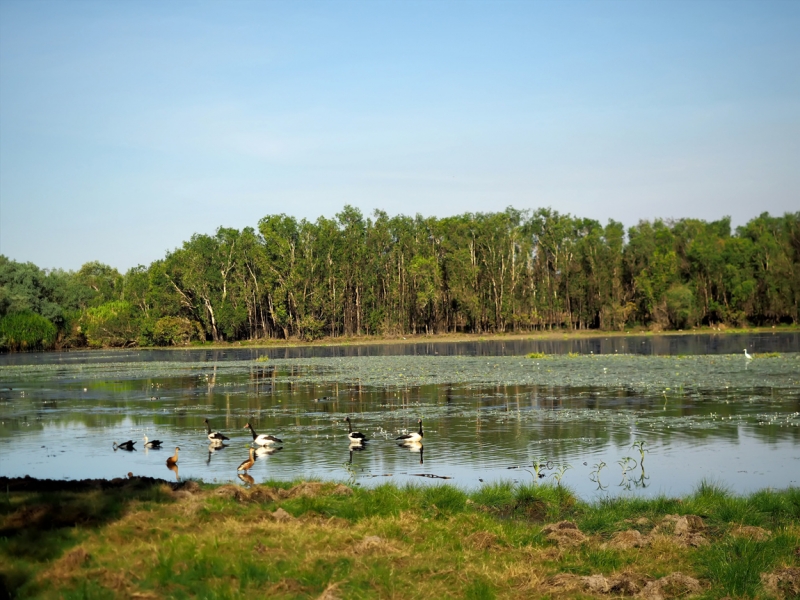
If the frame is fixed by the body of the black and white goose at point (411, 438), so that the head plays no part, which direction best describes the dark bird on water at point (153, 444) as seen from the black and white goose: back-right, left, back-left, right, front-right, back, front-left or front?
back

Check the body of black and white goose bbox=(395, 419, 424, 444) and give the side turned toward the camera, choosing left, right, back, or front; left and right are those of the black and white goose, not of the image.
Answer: right
